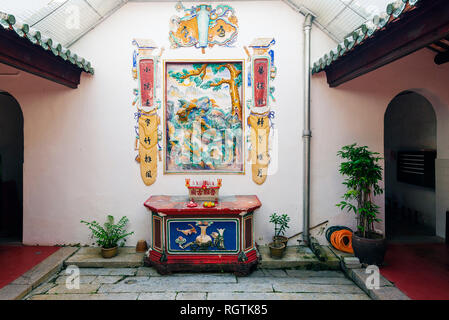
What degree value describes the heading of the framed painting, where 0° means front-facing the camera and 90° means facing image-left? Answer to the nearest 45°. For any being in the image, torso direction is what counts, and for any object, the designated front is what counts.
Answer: approximately 0°

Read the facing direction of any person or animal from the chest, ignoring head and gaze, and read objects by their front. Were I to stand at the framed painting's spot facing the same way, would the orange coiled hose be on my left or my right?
on my left

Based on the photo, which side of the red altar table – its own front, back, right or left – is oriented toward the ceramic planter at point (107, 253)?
right

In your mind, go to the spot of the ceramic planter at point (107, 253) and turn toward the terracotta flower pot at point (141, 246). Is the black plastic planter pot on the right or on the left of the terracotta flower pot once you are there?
right

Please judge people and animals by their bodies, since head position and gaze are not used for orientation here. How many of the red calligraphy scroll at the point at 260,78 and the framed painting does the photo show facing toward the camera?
2

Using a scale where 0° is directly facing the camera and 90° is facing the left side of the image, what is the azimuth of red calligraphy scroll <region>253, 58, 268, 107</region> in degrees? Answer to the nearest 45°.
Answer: approximately 0°
